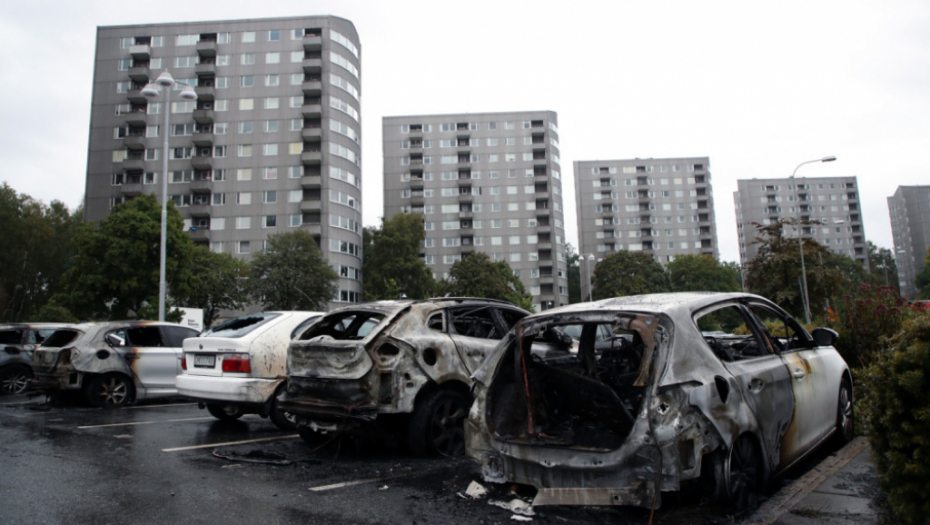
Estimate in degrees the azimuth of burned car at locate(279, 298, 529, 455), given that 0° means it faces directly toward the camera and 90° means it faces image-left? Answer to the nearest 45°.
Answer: approximately 225°

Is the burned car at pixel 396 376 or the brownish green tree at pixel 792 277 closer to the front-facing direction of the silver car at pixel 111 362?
the brownish green tree

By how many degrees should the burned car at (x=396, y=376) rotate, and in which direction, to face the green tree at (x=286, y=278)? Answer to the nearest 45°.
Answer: approximately 45° to its left

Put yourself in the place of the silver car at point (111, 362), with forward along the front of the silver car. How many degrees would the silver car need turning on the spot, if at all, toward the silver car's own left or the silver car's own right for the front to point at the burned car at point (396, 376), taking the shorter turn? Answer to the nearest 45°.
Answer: approximately 135° to the silver car's own right

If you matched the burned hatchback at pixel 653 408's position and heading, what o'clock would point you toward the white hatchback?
The white hatchback is roughly at 8 o'clock from the burned hatchback.

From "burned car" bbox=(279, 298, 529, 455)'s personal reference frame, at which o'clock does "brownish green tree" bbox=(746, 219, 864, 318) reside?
The brownish green tree is roughly at 12 o'clock from the burned car.

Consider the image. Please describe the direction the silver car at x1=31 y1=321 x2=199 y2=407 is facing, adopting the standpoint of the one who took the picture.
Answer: facing away from the viewer and to the right of the viewer

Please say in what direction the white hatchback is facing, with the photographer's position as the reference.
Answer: facing away from the viewer and to the right of the viewer

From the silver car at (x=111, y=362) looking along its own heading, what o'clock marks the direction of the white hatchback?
The white hatchback is roughly at 4 o'clock from the silver car.

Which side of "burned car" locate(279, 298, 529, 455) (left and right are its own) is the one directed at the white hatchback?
left

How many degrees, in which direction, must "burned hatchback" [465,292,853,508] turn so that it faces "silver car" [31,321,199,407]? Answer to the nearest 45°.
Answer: approximately 135° to its left

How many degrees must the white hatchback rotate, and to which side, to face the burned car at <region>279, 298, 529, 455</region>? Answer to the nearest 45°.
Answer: approximately 90° to its right

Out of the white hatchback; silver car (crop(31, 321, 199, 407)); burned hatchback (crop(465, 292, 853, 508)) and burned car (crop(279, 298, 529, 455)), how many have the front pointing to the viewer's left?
0

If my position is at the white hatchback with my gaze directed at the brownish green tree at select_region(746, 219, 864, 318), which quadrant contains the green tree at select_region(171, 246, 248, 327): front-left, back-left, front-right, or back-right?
front-left

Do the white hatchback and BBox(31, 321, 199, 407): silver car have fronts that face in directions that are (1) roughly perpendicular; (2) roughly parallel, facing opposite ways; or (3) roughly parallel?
roughly parallel

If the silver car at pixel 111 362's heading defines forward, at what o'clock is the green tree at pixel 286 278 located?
The green tree is roughly at 11 o'clock from the silver car.

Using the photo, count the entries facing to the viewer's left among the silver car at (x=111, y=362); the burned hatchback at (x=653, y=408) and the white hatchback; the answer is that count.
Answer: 0

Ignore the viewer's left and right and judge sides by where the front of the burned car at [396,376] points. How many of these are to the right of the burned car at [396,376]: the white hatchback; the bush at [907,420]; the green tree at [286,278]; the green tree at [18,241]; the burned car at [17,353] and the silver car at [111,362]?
1

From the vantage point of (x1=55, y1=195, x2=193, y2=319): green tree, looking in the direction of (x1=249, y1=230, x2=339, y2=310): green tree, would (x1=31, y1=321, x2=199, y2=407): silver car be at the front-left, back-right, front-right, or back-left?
back-right
